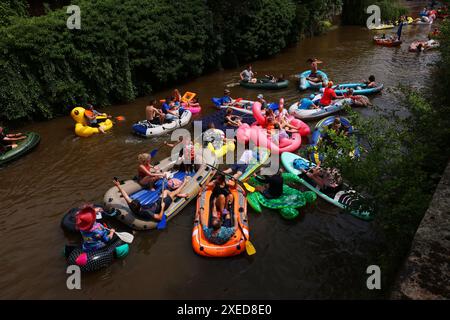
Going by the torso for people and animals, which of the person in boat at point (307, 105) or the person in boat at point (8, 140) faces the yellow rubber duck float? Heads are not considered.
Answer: the person in boat at point (8, 140)

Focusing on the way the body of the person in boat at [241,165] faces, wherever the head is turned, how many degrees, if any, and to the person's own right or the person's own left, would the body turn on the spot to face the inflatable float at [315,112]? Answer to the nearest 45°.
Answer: approximately 180°

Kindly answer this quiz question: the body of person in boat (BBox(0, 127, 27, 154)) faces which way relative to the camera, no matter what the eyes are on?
to the viewer's right

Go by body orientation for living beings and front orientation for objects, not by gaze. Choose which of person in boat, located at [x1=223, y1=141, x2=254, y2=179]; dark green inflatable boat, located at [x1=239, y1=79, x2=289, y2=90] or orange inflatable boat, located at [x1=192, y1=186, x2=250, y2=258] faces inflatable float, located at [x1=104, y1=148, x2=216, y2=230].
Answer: the person in boat
